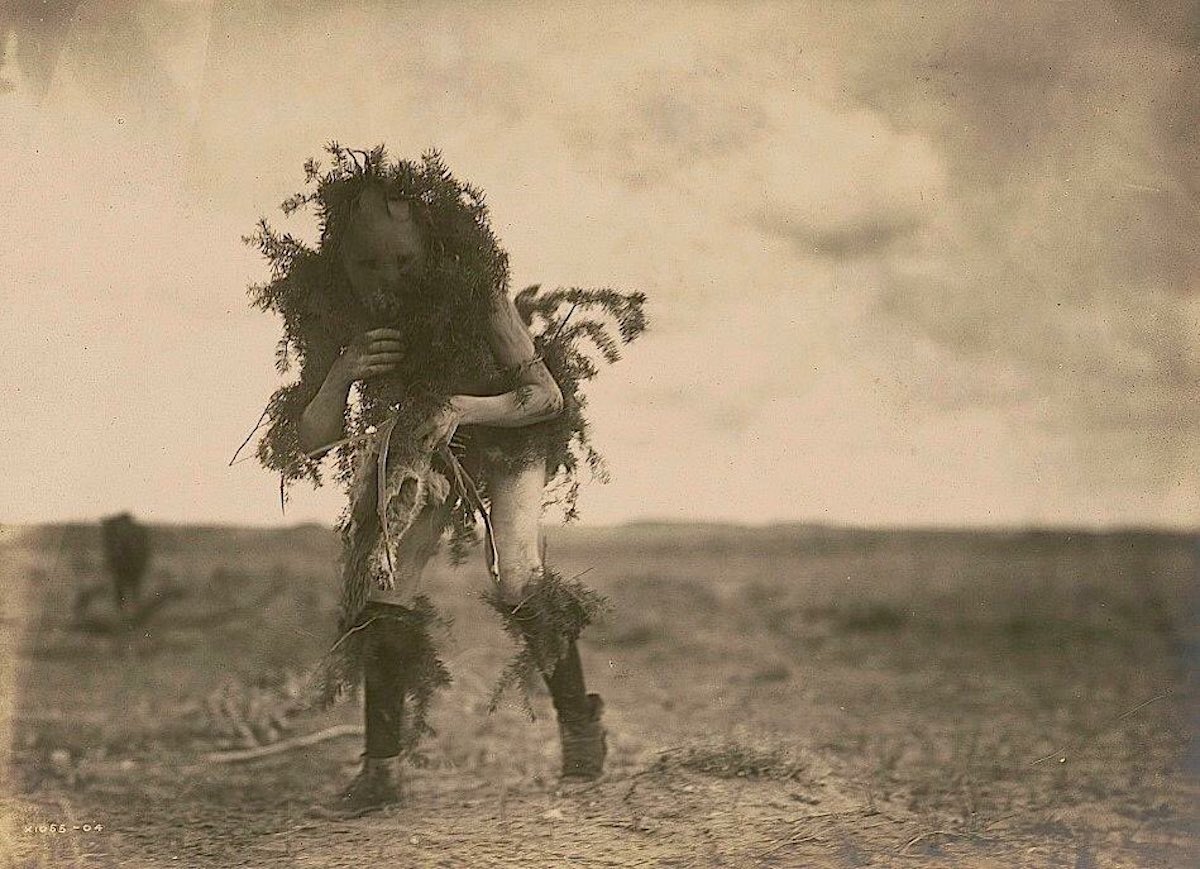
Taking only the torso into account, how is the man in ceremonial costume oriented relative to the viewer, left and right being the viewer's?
facing the viewer and to the left of the viewer

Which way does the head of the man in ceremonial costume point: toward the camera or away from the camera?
toward the camera
